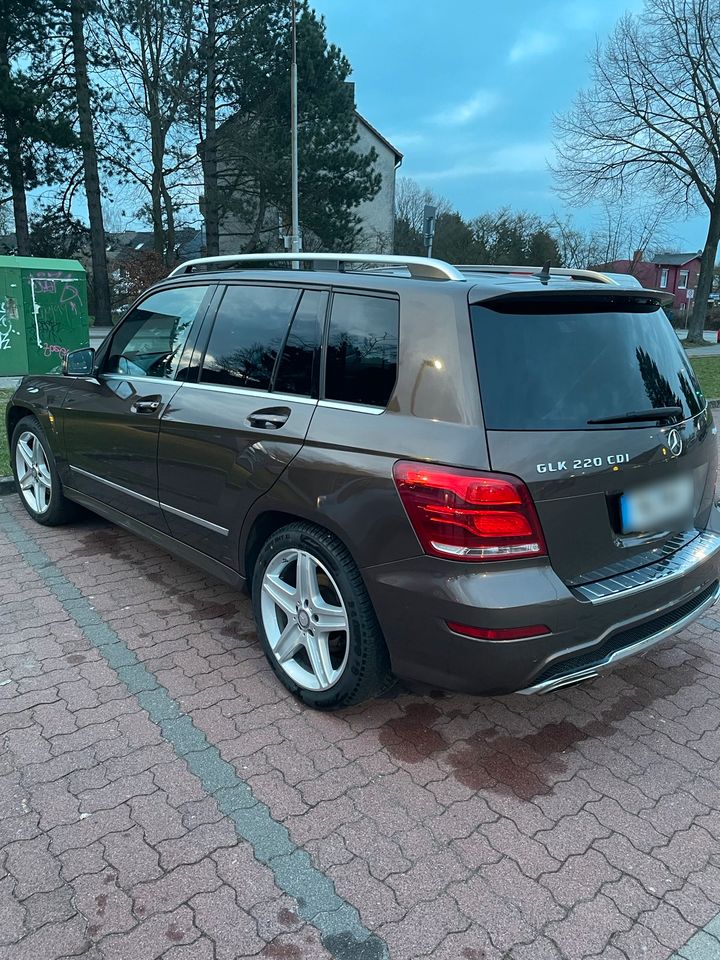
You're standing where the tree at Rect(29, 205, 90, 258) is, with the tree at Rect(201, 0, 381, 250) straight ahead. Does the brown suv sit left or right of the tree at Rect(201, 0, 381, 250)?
right

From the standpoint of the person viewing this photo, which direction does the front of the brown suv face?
facing away from the viewer and to the left of the viewer

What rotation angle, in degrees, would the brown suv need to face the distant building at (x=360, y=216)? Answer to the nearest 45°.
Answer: approximately 45° to its right

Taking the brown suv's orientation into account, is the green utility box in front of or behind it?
in front

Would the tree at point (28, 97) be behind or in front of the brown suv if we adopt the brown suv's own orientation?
in front
